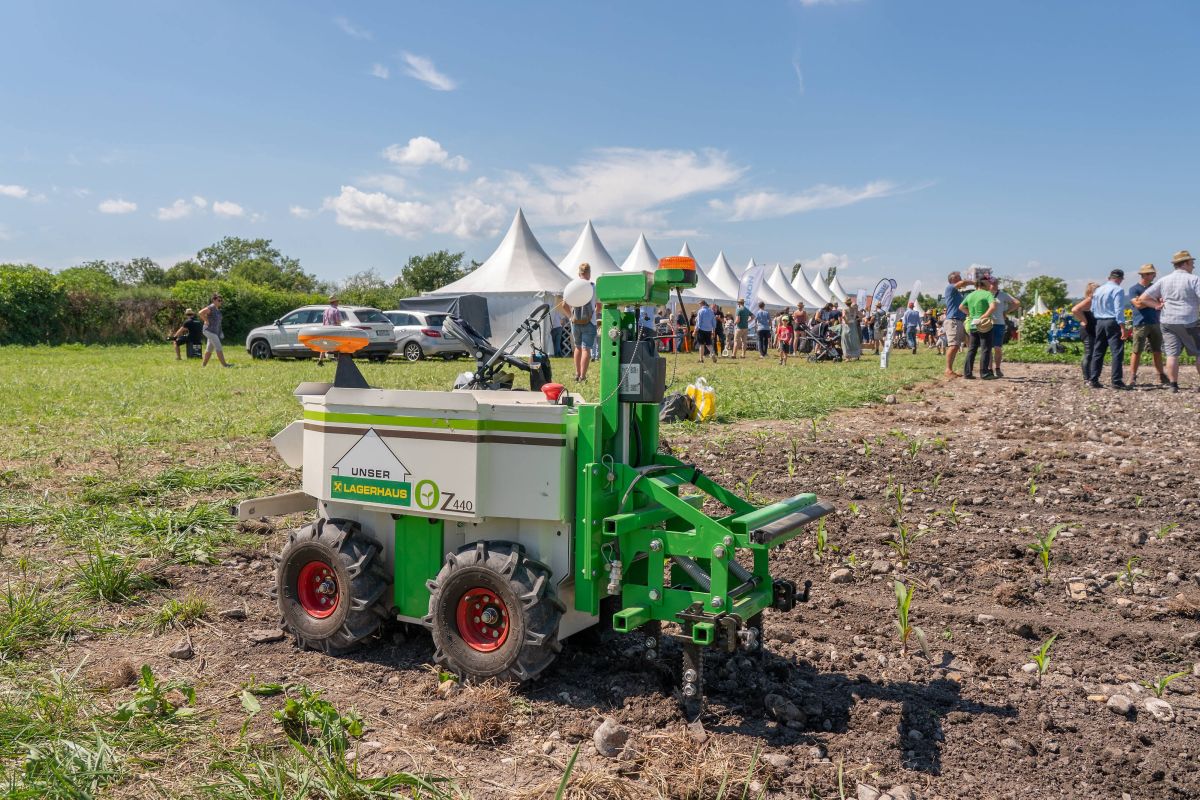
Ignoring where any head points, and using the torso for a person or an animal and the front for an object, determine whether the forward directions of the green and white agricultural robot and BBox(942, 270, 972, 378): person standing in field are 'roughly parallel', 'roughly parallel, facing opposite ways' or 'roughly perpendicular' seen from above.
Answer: roughly parallel, facing opposite ways

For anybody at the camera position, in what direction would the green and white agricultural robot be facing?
facing away from the viewer and to the left of the viewer

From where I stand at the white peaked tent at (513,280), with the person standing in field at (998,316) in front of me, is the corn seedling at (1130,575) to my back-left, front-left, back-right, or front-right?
front-right
